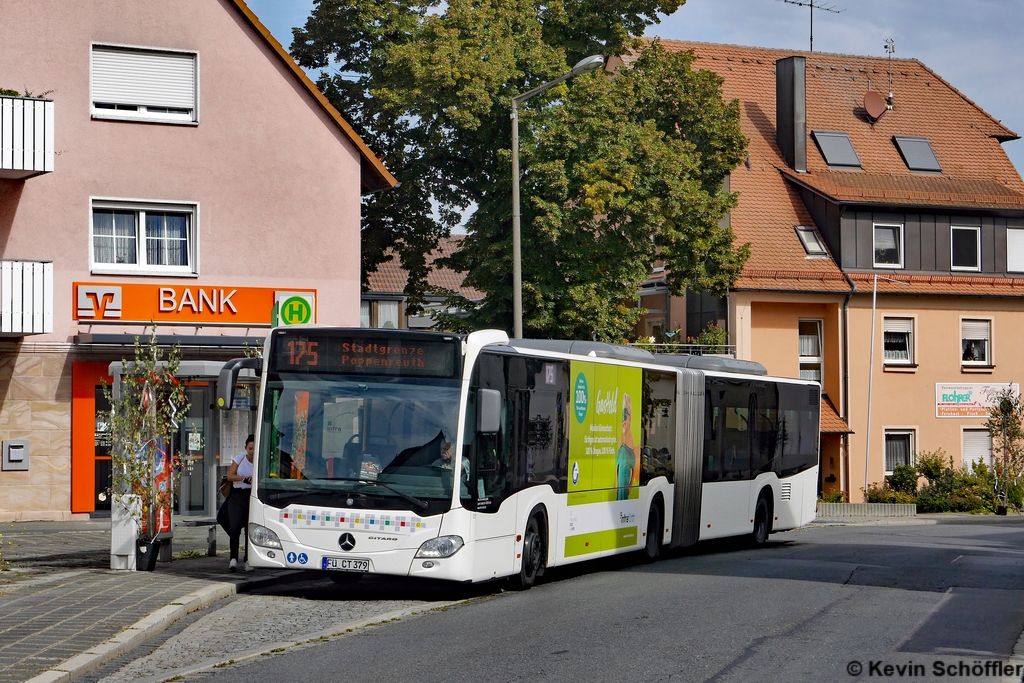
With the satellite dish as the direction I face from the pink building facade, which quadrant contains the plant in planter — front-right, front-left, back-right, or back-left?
back-right

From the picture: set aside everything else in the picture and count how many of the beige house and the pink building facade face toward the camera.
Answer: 2

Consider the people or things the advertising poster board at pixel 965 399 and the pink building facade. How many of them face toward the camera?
2

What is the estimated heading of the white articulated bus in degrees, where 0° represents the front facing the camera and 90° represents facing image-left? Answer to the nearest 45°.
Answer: approximately 45°

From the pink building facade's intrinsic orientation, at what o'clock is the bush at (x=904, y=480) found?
The bush is roughly at 8 o'clock from the pink building facade.

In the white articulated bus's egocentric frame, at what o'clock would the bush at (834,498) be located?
The bush is roughly at 5 o'clock from the white articulated bus.

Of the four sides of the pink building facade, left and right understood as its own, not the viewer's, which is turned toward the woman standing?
front
